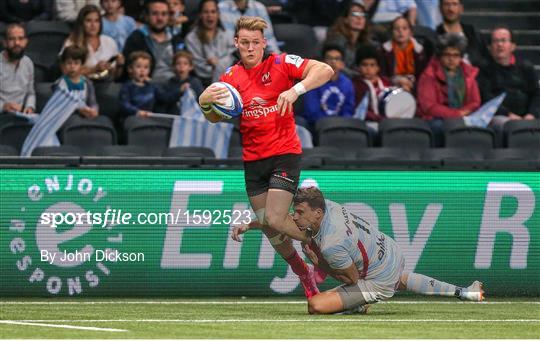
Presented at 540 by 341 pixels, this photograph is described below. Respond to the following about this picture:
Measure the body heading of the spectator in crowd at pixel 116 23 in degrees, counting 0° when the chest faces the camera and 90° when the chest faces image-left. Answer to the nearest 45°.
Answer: approximately 0°

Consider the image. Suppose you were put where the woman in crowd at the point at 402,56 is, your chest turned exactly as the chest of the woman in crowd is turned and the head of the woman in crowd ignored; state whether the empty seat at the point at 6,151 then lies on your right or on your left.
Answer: on your right

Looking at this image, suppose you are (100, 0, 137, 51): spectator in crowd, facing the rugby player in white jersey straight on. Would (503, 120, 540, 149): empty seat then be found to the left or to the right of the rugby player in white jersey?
left

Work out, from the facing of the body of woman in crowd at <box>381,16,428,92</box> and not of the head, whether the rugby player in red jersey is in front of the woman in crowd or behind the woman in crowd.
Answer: in front

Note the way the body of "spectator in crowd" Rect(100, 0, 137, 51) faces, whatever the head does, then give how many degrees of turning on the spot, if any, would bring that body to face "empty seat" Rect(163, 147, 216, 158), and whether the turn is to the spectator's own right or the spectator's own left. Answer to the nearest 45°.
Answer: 0° — they already face it

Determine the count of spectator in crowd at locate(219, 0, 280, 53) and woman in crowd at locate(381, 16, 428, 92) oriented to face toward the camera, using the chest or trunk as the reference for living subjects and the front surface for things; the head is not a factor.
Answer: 2

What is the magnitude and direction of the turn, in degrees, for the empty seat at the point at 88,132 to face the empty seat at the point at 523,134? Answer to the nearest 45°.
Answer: approximately 90° to its left

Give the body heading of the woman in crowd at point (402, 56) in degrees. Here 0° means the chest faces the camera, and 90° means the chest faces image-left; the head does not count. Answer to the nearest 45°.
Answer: approximately 0°

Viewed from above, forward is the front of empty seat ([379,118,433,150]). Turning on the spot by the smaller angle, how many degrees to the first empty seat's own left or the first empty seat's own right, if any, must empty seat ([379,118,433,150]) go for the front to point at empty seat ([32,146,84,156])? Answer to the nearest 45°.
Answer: approximately 45° to the first empty seat's own right
